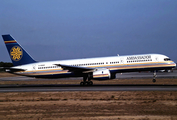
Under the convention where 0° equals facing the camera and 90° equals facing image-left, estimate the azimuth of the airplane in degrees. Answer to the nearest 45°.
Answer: approximately 270°
